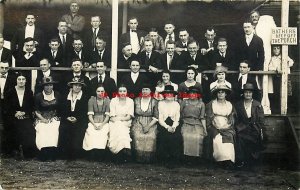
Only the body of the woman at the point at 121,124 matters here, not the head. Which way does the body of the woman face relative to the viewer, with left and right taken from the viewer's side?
facing the viewer

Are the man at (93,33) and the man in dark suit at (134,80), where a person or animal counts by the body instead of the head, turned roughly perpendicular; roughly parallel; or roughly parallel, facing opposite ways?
roughly parallel

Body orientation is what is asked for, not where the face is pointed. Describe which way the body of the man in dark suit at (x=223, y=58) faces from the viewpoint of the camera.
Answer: toward the camera

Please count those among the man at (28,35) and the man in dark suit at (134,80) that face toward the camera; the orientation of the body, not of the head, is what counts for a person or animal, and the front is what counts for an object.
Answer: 2

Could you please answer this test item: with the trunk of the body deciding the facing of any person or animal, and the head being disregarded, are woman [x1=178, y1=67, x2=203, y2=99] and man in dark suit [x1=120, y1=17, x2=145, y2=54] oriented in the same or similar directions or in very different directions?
same or similar directions

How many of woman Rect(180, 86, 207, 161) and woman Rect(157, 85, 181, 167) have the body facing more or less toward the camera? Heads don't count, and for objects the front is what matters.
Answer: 2

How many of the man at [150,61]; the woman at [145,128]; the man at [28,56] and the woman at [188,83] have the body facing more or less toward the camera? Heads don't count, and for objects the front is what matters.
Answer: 4

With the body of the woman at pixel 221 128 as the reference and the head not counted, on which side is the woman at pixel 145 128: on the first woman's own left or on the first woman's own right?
on the first woman's own right

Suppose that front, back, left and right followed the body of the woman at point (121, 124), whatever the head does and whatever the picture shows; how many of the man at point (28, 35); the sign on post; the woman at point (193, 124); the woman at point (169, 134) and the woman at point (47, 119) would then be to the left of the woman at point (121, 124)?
3

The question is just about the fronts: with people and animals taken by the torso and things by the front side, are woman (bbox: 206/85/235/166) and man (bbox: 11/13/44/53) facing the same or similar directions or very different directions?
same or similar directions

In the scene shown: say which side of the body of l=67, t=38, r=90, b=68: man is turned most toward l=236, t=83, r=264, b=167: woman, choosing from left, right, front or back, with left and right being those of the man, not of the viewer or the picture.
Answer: left

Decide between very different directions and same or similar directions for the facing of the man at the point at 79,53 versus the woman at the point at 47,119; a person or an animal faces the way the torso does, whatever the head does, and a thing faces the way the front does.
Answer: same or similar directions

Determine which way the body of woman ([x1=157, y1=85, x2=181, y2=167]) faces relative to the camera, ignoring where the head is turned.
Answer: toward the camera

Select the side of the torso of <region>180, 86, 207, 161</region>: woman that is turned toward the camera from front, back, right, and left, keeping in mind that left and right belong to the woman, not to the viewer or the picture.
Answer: front

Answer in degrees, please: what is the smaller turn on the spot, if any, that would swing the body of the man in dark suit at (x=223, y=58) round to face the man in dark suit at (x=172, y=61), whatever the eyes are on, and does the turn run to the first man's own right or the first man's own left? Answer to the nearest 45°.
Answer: approximately 90° to the first man's own right

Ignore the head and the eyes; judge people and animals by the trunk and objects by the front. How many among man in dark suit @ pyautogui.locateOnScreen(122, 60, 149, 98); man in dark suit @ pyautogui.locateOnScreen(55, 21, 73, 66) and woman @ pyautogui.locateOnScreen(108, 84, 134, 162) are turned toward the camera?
3
